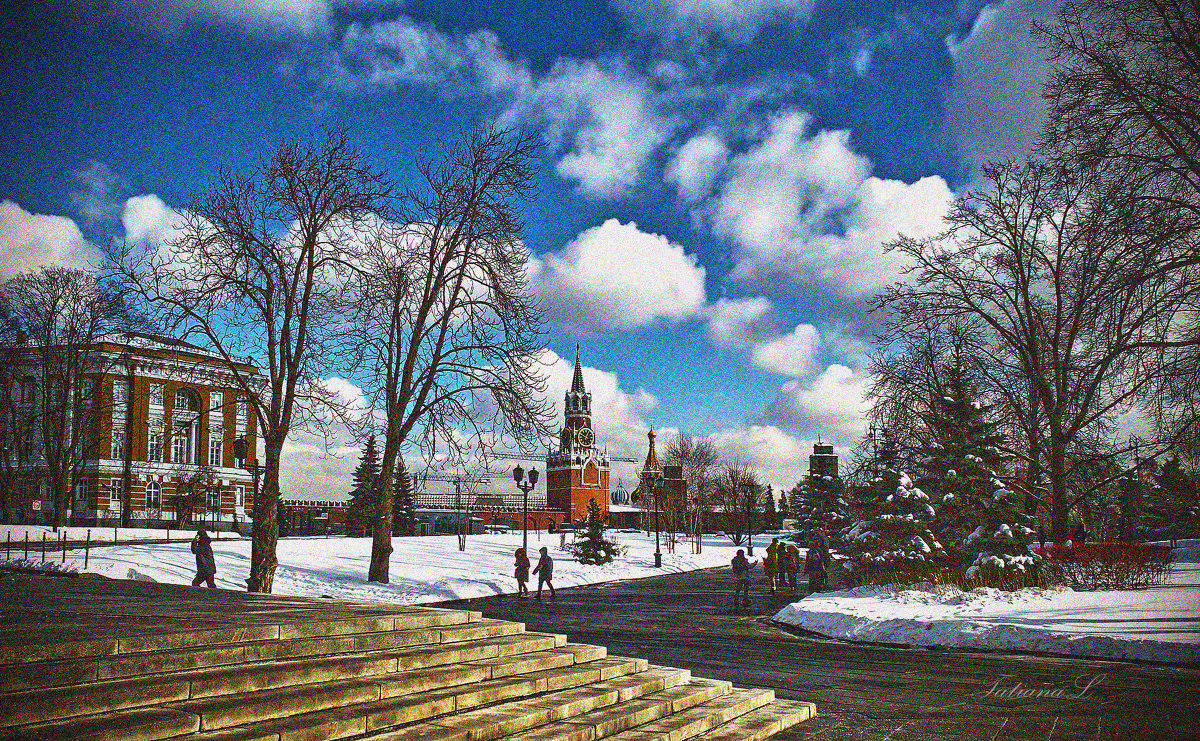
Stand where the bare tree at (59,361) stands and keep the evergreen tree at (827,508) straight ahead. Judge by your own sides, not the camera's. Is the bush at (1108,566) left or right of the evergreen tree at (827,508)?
right

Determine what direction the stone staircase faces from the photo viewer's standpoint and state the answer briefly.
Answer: facing the viewer and to the right of the viewer

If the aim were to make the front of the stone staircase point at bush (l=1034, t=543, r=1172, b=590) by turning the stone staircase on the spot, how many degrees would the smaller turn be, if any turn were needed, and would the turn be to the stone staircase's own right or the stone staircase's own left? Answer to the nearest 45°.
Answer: approximately 90° to the stone staircase's own left

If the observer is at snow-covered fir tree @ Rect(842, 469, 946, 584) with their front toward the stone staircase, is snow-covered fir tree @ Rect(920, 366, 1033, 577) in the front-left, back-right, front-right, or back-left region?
back-left

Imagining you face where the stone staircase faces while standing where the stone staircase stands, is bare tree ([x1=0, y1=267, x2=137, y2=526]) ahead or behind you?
behind
